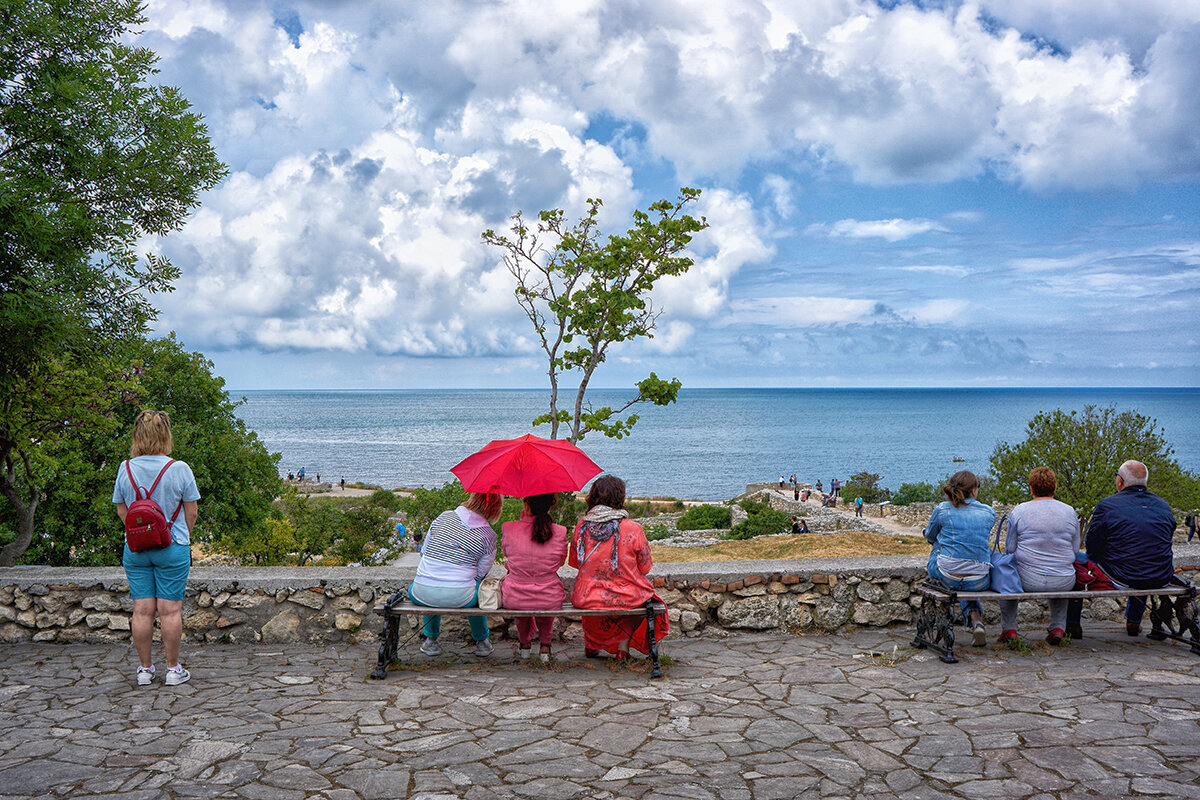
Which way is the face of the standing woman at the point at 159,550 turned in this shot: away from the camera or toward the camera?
away from the camera

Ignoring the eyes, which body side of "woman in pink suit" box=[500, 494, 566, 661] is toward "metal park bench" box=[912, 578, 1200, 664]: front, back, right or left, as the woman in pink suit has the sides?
right

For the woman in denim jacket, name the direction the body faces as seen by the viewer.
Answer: away from the camera

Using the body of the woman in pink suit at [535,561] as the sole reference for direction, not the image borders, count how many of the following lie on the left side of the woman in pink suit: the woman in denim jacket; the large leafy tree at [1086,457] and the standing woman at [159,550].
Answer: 1

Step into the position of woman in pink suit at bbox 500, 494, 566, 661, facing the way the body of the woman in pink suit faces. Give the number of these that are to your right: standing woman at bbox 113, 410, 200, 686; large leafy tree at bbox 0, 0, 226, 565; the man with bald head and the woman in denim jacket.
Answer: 2

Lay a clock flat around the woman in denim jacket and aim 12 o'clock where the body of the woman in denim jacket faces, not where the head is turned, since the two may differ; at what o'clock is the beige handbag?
The beige handbag is roughly at 8 o'clock from the woman in denim jacket.

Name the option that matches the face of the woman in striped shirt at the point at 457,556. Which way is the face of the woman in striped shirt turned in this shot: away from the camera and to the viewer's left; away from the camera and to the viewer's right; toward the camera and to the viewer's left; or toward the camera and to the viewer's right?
away from the camera and to the viewer's right

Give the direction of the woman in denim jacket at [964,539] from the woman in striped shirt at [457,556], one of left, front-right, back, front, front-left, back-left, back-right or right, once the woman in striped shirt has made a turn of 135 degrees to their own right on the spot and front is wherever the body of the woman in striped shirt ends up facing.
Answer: front-left

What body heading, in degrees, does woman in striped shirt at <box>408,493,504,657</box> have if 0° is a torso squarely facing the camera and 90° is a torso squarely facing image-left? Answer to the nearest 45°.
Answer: approximately 180°

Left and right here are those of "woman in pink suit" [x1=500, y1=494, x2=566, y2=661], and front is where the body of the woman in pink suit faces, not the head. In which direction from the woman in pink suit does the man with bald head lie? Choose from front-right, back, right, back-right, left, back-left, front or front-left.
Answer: right

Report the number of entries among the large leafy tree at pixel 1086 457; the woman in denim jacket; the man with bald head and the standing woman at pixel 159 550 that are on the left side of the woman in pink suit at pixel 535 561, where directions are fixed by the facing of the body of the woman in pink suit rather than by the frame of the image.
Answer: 1

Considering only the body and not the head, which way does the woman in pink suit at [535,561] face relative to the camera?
away from the camera

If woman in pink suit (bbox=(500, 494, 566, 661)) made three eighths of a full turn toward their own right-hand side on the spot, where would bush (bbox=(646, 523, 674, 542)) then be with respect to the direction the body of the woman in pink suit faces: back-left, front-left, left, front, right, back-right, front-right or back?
back-left
